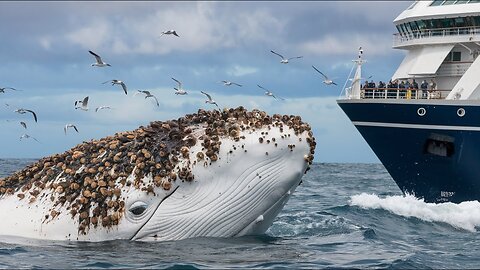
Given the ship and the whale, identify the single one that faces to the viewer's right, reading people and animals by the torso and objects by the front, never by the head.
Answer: the whale

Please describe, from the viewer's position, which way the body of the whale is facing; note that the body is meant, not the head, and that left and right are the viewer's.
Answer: facing to the right of the viewer

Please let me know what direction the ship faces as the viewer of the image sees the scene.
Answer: facing the viewer and to the left of the viewer

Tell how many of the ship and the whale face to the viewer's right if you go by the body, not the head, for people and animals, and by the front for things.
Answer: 1

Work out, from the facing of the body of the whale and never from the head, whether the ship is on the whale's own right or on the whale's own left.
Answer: on the whale's own left

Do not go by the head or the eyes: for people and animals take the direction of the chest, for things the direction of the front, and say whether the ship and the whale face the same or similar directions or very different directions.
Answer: very different directions

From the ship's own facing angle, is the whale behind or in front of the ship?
in front
